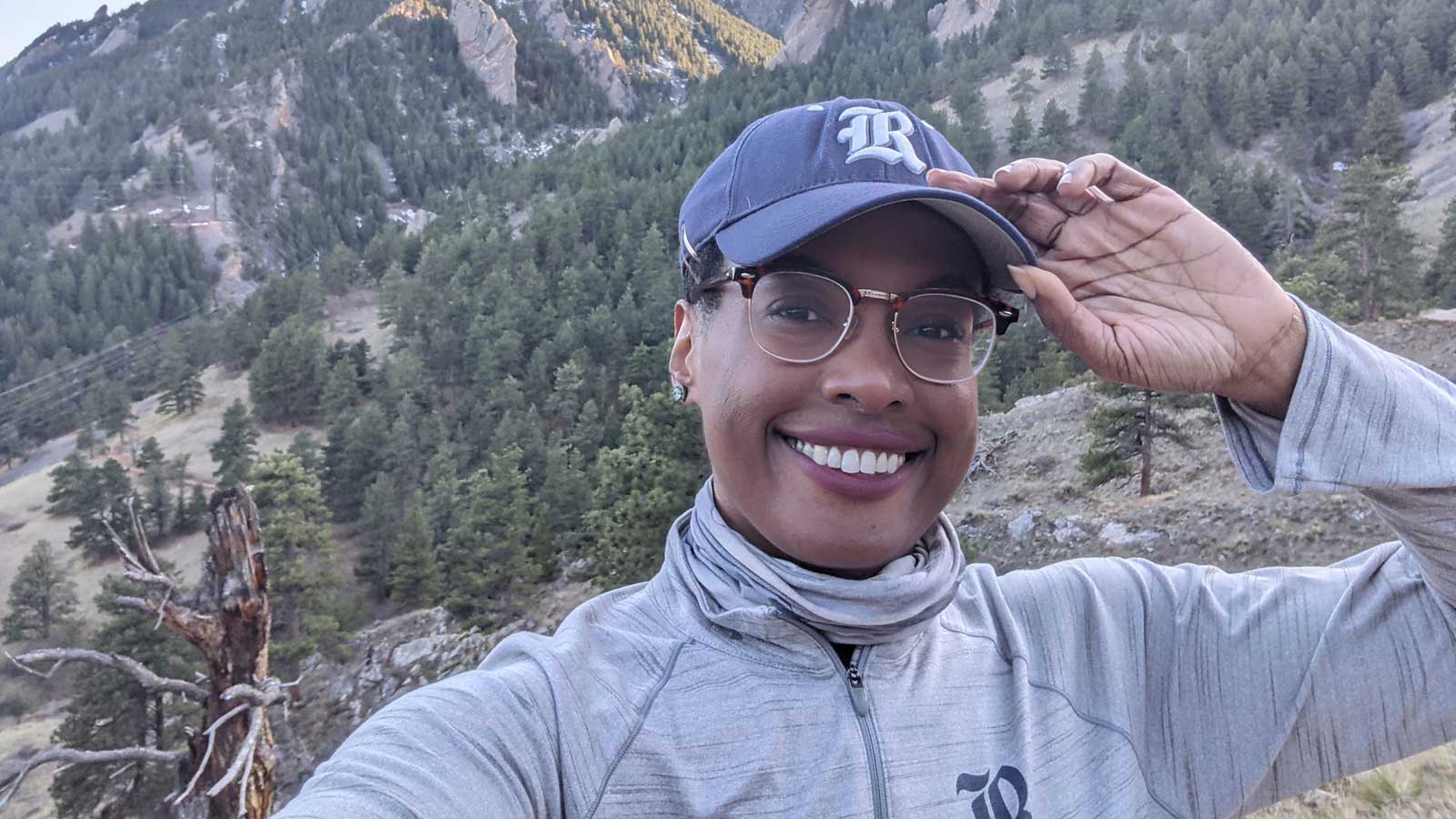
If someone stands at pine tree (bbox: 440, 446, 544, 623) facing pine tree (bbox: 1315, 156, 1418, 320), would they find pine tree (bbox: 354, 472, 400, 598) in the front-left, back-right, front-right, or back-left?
back-left

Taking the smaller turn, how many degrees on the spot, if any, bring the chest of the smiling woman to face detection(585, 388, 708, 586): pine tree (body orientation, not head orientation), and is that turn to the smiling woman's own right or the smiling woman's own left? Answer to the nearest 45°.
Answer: approximately 180°

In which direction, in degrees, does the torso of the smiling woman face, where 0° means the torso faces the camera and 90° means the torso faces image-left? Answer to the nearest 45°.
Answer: approximately 0°

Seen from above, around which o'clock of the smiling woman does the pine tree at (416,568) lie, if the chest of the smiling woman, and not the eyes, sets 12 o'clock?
The pine tree is roughly at 5 o'clock from the smiling woman.

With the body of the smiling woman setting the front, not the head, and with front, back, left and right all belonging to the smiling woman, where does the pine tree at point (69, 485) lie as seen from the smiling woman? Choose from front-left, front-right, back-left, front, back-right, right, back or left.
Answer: back-right

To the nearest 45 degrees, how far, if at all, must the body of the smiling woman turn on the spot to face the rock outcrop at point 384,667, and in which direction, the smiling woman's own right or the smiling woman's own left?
approximately 135° to the smiling woman's own right

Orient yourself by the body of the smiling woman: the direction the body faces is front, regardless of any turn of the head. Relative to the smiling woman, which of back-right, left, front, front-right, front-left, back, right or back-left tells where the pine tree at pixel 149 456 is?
back-right

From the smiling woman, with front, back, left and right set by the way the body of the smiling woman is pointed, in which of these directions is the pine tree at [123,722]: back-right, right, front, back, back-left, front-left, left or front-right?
back-right

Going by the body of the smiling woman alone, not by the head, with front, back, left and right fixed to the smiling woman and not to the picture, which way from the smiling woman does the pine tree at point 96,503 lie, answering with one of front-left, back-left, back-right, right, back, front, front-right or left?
back-right

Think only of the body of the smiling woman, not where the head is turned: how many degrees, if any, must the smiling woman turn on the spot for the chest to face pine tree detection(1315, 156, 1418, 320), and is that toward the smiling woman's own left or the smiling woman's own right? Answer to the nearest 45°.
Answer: approximately 135° to the smiling woman's own left
